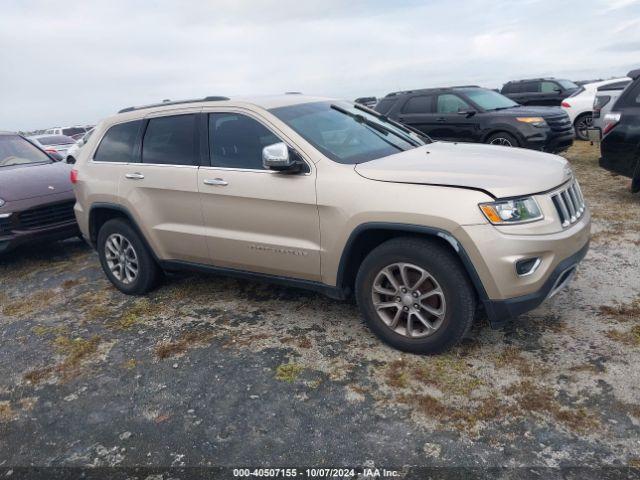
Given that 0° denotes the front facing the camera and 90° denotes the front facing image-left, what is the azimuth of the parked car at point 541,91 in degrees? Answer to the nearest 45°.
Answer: approximately 315°

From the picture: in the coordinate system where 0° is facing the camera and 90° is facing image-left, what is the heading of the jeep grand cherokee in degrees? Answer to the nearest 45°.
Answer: approximately 315°

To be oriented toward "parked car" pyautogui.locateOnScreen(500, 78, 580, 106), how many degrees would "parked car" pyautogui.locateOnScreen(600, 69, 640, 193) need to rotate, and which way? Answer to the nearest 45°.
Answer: approximately 90° to its left

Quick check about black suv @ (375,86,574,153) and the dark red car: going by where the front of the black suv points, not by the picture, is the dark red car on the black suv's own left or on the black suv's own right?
on the black suv's own right

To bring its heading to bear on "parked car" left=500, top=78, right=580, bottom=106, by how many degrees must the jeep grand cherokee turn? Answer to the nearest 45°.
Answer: approximately 90° to its left
